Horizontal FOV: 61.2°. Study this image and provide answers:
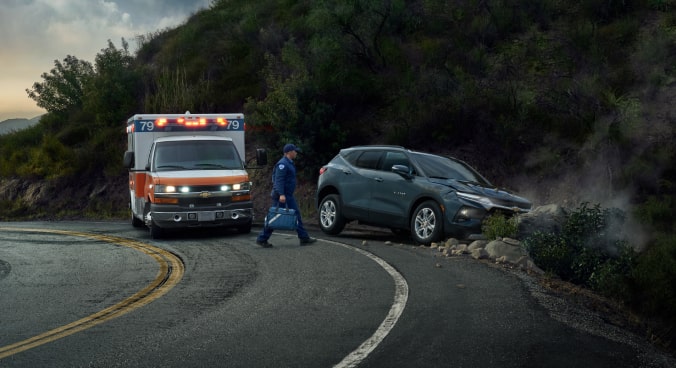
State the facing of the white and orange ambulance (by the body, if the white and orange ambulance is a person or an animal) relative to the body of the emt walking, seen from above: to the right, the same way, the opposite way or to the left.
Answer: to the right

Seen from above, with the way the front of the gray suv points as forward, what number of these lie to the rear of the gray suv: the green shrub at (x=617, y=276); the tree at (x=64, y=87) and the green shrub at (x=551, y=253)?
1

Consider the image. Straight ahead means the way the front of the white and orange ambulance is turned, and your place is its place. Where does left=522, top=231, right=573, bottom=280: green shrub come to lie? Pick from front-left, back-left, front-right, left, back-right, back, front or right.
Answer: front-left

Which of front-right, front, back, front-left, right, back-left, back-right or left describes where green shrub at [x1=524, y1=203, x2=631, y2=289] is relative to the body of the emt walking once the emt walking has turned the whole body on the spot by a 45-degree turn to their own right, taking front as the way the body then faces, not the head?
front-left

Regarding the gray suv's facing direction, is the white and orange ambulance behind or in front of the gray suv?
behind

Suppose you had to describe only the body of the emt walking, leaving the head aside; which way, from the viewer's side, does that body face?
to the viewer's right

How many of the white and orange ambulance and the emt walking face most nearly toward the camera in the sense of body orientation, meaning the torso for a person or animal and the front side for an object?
1

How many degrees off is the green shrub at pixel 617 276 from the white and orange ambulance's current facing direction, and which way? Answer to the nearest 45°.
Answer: approximately 45° to its left

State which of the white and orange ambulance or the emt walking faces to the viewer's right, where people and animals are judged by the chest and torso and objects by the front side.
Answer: the emt walking

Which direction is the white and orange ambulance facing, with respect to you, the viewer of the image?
facing the viewer

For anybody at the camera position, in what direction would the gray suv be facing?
facing the viewer and to the right of the viewer

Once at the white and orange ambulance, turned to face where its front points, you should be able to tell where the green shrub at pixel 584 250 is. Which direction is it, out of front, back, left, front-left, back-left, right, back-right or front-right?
front-left
